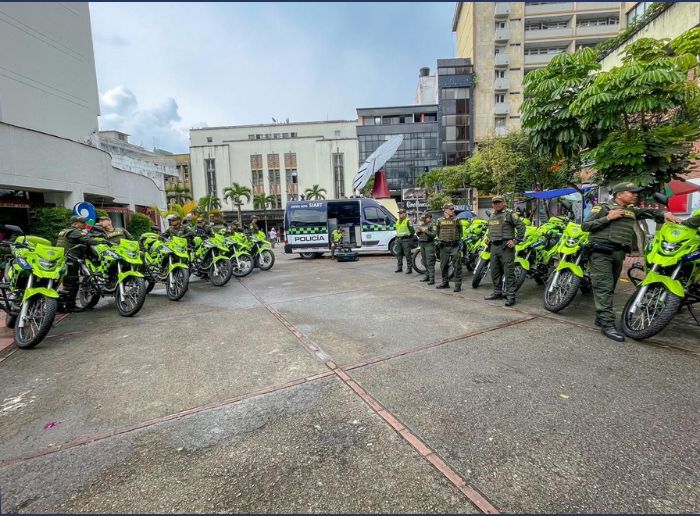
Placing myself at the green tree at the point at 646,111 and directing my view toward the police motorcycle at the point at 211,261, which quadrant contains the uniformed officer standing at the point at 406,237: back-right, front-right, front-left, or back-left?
front-right

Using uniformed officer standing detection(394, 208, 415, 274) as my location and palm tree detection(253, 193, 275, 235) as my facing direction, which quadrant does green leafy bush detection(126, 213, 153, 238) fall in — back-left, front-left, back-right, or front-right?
front-left

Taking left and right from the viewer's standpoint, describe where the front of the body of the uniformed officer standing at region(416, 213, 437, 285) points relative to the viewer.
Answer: facing the viewer and to the left of the viewer

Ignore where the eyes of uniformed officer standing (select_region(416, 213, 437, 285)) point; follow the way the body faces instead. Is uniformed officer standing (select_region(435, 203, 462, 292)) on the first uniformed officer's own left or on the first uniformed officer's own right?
on the first uniformed officer's own left

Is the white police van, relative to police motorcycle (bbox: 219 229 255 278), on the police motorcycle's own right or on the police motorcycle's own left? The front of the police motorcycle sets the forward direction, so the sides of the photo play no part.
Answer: on the police motorcycle's own left

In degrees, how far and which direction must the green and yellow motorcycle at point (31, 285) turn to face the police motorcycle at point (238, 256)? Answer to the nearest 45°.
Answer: approximately 90° to its left

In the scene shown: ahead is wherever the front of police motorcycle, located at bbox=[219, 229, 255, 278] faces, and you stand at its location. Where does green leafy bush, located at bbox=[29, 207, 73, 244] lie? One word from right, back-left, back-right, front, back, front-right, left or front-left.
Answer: back

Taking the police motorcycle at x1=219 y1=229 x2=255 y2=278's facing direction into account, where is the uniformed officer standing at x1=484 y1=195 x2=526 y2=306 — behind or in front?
in front

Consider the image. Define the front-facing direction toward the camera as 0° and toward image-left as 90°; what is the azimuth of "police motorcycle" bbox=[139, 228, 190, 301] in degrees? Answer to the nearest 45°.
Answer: approximately 315°

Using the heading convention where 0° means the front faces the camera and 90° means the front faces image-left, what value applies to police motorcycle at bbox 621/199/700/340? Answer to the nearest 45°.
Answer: approximately 45°

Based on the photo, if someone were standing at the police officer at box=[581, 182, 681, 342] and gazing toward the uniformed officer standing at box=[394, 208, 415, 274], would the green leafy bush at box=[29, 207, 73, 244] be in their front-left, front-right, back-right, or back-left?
front-left

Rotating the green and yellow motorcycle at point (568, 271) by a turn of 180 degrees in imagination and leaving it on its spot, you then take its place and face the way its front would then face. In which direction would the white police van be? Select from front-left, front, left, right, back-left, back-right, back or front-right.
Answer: left

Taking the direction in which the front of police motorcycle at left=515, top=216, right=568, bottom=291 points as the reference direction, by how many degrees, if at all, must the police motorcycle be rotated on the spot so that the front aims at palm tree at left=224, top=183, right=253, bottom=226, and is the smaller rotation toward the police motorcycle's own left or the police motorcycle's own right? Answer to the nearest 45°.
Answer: approximately 90° to the police motorcycle's own right

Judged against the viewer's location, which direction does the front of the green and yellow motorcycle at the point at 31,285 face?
facing the viewer and to the right of the viewer
